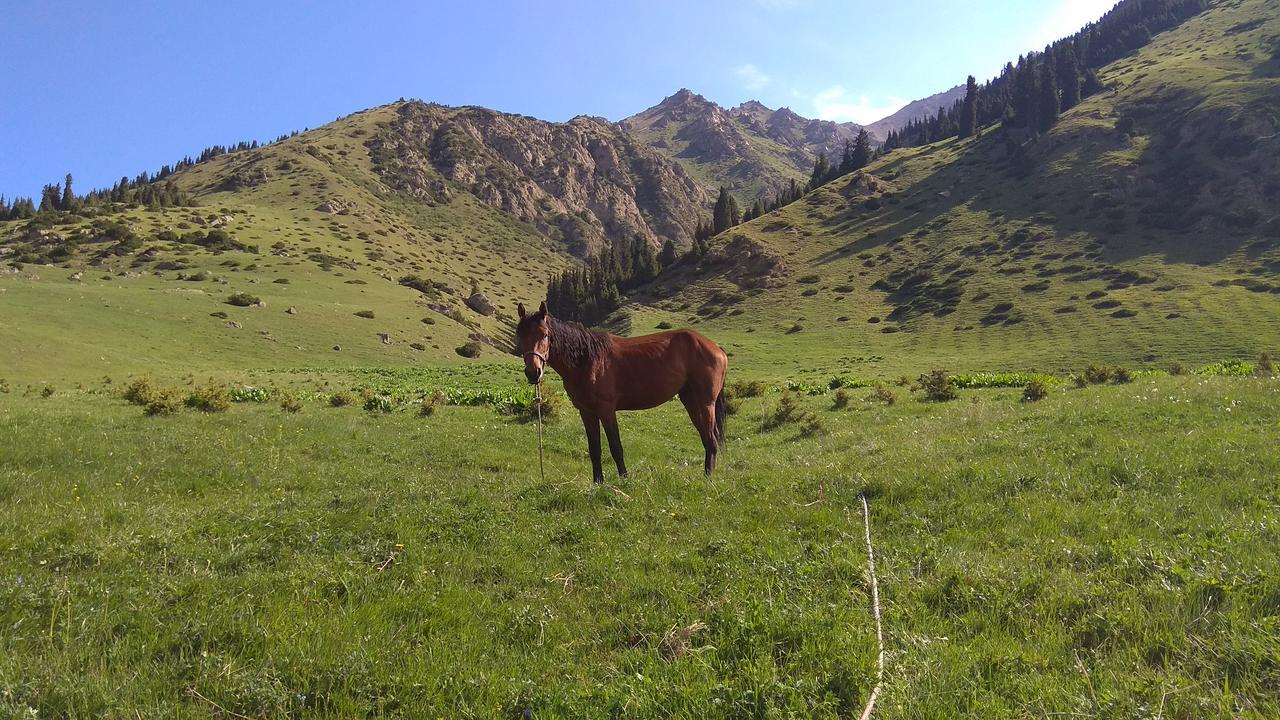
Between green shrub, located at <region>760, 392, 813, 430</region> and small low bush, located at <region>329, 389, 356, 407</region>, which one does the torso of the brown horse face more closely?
the small low bush

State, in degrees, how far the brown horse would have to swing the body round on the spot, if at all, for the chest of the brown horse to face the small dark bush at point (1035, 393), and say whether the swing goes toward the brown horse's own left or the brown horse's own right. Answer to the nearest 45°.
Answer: approximately 135° to the brown horse's own right

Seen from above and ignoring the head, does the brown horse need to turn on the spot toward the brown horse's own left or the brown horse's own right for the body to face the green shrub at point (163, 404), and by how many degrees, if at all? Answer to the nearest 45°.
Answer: approximately 45° to the brown horse's own right

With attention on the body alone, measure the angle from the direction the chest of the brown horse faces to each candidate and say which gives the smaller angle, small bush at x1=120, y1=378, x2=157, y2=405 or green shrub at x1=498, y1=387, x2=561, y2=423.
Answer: the small bush

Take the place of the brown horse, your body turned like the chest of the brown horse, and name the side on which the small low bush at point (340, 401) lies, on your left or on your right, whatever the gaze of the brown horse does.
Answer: on your right

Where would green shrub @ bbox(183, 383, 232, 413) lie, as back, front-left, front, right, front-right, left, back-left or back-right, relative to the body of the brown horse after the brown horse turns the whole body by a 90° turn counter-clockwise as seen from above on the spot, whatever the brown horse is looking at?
back-right

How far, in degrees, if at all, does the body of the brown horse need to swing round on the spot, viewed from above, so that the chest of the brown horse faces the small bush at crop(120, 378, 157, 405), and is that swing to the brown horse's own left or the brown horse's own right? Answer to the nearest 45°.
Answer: approximately 45° to the brown horse's own right

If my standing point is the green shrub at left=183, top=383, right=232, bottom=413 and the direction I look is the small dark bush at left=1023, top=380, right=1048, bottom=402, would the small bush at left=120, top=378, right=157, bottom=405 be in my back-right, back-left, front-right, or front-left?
back-left

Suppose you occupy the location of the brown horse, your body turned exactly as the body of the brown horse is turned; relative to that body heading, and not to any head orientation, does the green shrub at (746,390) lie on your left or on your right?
on your right

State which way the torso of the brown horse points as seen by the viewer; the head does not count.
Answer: to the viewer's left

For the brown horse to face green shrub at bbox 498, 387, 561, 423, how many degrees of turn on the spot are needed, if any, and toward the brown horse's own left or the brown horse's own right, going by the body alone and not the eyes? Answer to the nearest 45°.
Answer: approximately 90° to the brown horse's own right
